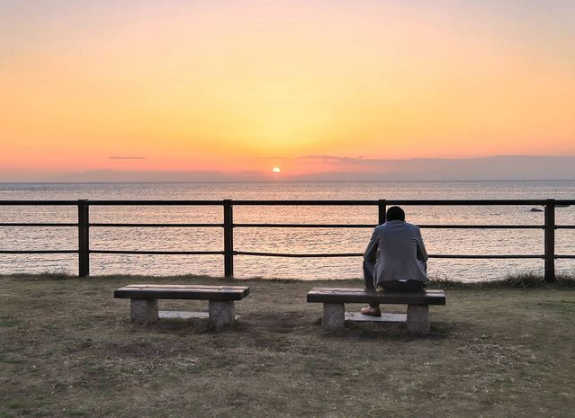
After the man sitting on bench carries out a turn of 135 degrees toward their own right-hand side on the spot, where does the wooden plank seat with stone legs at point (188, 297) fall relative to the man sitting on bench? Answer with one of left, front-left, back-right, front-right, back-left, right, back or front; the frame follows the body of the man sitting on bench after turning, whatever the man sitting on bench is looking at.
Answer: back-right

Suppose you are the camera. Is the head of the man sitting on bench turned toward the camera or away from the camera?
away from the camera

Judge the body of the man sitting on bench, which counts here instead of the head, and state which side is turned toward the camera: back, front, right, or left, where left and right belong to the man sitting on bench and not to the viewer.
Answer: back
